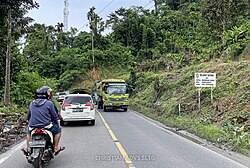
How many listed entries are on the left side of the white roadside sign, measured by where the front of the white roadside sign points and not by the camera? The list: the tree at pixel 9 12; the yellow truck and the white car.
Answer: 0

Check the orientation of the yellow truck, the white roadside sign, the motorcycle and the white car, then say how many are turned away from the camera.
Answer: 2

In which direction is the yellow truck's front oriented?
toward the camera

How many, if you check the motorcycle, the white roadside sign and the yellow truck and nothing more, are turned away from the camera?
1

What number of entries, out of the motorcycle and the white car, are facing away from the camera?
2

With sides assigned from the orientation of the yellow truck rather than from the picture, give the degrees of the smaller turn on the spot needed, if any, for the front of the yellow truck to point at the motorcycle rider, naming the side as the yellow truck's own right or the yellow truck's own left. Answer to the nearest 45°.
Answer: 0° — it already faces them

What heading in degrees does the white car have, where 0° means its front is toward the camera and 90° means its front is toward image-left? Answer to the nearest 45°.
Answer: approximately 180°

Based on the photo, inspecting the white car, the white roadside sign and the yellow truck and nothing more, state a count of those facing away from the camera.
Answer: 1

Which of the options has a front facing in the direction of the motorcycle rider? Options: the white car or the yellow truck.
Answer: the yellow truck

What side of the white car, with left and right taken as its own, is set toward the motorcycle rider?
back

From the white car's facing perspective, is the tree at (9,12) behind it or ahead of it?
ahead

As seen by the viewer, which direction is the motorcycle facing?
away from the camera

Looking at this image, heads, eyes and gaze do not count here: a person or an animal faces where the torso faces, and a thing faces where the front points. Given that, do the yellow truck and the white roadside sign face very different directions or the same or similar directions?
same or similar directions

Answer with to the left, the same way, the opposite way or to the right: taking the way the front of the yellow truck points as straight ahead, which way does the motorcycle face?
the opposite way

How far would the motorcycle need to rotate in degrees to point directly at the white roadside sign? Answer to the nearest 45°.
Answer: approximately 45° to its right

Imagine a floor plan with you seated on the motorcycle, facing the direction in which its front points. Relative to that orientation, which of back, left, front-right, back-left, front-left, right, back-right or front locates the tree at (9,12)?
front

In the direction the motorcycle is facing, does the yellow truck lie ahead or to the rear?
ahead

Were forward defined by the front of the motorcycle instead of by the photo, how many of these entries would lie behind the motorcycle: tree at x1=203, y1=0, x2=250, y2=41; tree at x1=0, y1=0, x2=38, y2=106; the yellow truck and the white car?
0
